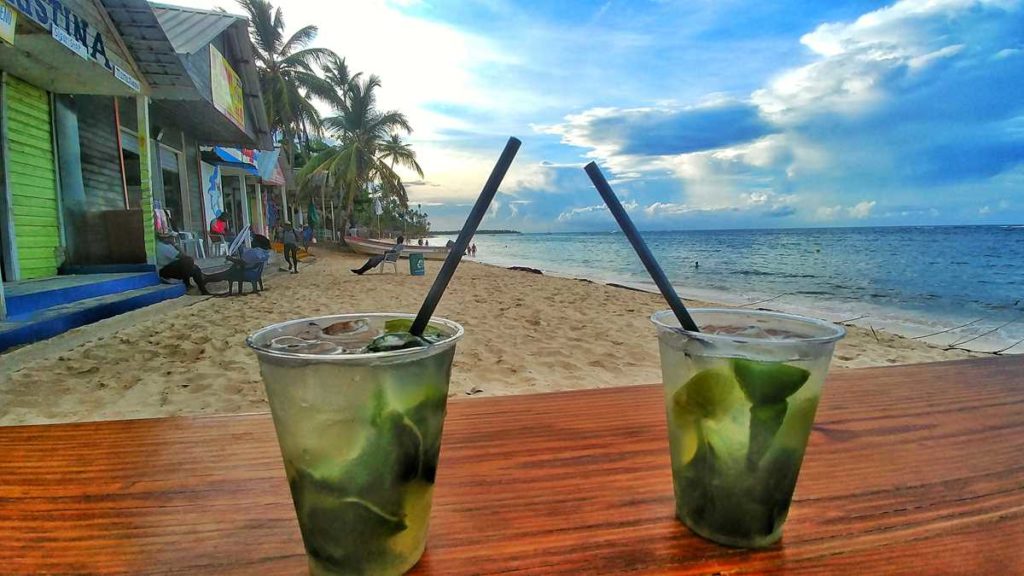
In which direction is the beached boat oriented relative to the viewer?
to the viewer's left

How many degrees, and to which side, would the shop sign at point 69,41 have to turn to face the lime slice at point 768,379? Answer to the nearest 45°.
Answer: approximately 45° to its right

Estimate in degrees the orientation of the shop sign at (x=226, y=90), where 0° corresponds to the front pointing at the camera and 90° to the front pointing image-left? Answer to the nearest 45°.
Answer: approximately 315°

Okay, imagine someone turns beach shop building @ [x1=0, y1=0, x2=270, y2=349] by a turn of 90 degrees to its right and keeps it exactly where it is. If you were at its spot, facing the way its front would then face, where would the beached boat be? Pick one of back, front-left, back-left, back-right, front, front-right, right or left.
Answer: back

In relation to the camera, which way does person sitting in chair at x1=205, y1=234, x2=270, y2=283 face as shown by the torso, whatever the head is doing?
to the viewer's left

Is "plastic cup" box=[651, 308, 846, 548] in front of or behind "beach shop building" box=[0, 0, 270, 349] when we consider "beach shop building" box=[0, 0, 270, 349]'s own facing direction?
in front

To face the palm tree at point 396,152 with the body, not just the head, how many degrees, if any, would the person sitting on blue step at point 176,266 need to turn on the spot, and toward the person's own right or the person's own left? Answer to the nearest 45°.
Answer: approximately 45° to the person's own left

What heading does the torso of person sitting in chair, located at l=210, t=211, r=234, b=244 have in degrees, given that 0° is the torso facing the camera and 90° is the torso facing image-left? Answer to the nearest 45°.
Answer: approximately 315°

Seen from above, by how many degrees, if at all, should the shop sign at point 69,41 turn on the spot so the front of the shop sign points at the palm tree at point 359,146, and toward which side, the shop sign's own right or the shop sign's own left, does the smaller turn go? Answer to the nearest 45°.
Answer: approximately 90° to the shop sign's own left

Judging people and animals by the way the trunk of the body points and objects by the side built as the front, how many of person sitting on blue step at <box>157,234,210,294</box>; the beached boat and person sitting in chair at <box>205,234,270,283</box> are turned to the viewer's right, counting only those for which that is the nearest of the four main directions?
1

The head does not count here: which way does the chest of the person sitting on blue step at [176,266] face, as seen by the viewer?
to the viewer's right

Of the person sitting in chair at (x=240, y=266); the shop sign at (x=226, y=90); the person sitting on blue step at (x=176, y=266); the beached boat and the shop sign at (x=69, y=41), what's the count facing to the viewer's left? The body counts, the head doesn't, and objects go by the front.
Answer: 2
